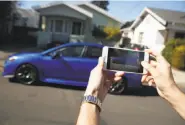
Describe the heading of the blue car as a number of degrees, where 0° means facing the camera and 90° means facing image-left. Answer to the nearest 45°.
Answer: approximately 90°

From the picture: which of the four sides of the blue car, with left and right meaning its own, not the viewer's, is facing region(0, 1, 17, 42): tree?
right

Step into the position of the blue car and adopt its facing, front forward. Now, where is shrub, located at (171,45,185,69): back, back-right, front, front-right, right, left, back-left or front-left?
back-right

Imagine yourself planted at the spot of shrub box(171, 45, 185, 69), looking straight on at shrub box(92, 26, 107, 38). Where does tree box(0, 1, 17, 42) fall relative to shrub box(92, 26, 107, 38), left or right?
left

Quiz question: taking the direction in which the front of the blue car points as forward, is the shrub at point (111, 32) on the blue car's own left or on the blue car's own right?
on the blue car's own right

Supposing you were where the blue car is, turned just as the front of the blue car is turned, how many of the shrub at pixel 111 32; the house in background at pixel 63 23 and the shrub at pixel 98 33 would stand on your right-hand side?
3

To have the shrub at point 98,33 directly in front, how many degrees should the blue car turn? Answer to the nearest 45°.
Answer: approximately 90° to its right

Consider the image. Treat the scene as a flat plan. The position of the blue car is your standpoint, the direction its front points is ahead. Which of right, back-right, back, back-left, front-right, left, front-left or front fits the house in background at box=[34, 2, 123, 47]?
right

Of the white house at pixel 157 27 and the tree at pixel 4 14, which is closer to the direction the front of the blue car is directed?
the tree
